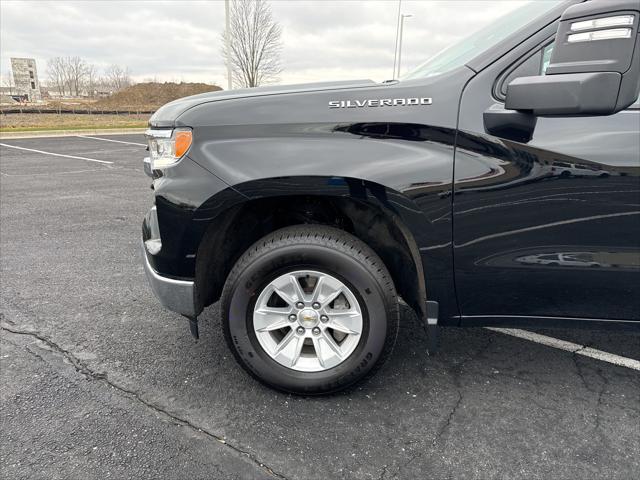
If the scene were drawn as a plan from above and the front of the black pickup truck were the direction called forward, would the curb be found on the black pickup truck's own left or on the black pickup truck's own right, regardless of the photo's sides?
on the black pickup truck's own right

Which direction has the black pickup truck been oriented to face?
to the viewer's left
